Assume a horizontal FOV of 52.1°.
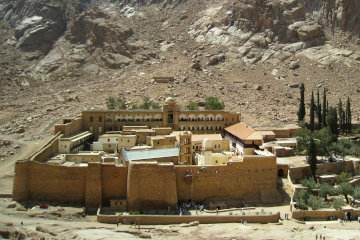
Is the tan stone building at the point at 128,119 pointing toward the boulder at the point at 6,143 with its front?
no

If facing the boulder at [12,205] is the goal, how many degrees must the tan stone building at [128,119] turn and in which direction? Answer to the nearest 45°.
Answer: approximately 45° to its right

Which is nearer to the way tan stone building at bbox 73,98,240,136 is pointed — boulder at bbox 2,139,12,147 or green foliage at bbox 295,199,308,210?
the green foliage

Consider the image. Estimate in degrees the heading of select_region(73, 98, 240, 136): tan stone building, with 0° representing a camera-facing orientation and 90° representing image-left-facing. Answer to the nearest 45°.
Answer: approximately 0°

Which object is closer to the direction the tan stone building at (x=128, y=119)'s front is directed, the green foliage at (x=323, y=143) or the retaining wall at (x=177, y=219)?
the retaining wall

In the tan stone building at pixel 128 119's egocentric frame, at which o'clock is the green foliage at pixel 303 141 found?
The green foliage is roughly at 10 o'clock from the tan stone building.

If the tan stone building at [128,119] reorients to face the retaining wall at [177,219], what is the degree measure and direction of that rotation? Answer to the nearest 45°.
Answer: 0° — it already faces it

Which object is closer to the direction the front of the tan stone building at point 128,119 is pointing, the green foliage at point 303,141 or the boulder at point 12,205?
the boulder

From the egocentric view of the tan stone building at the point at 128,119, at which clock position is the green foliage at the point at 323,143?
The green foliage is roughly at 10 o'clock from the tan stone building.

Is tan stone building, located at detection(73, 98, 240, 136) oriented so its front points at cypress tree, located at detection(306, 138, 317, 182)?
no

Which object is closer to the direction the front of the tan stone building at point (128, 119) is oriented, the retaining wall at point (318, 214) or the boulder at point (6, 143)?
the retaining wall

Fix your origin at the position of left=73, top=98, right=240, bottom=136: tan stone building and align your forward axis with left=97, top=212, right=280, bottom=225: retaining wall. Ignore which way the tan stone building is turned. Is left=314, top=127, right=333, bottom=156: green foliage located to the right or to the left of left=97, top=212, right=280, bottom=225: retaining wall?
left

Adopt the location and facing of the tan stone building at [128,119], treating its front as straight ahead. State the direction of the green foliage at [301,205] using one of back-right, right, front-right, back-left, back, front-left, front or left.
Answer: front-left

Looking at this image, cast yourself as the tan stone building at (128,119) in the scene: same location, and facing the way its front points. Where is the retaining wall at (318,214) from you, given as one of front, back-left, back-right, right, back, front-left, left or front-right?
front-left

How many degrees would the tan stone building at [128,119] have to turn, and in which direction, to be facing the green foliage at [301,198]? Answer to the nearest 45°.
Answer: approximately 45° to its left

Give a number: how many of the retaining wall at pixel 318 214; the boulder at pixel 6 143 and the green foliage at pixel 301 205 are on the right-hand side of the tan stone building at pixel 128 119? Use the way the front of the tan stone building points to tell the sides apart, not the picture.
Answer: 1
